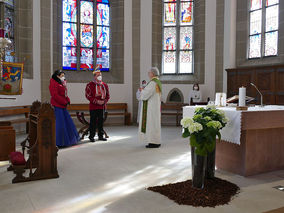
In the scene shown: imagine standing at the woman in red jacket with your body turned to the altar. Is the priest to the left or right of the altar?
left

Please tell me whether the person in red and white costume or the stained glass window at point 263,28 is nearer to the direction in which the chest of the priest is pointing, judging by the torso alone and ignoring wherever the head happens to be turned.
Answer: the person in red and white costume

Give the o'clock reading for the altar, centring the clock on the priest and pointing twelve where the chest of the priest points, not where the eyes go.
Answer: The altar is roughly at 8 o'clock from the priest.

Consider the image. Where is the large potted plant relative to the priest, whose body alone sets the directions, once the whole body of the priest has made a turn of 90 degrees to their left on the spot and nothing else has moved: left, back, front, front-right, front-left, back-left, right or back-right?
front

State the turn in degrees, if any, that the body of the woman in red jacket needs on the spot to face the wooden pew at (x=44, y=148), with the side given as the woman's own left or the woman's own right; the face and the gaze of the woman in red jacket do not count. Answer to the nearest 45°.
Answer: approximately 90° to the woman's own right

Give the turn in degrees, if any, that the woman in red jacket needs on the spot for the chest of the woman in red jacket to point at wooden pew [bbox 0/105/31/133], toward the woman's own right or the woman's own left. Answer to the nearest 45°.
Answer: approximately 135° to the woman's own left

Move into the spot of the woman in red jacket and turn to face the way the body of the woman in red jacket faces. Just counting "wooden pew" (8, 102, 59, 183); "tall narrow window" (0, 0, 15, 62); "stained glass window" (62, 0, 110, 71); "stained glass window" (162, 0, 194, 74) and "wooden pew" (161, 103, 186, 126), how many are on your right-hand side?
1
